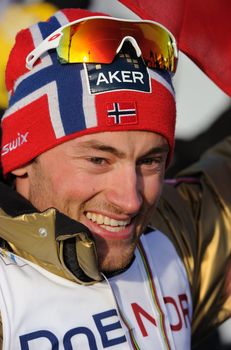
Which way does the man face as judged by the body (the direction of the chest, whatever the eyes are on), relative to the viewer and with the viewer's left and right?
facing the viewer and to the right of the viewer
